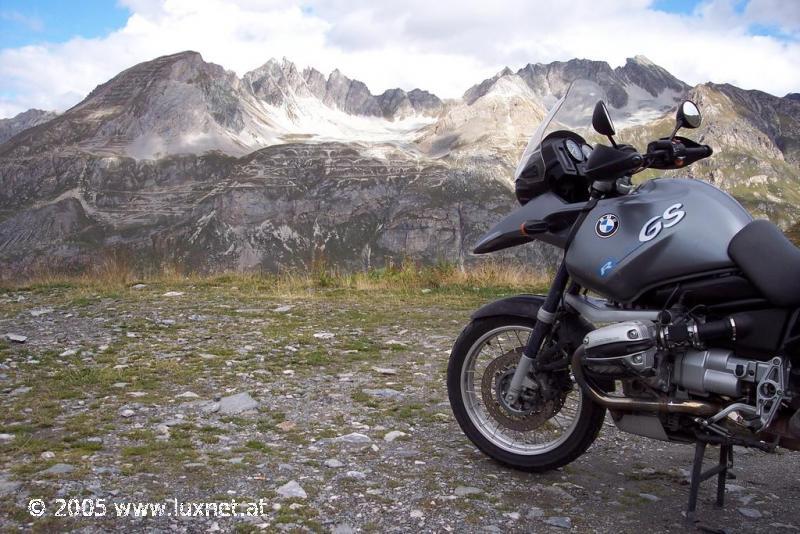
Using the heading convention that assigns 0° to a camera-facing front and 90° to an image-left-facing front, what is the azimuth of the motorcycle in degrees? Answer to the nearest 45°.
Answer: approximately 90°

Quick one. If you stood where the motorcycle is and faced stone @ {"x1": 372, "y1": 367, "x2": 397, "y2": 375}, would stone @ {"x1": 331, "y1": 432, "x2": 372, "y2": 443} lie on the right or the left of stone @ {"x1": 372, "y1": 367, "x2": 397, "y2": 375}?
left
